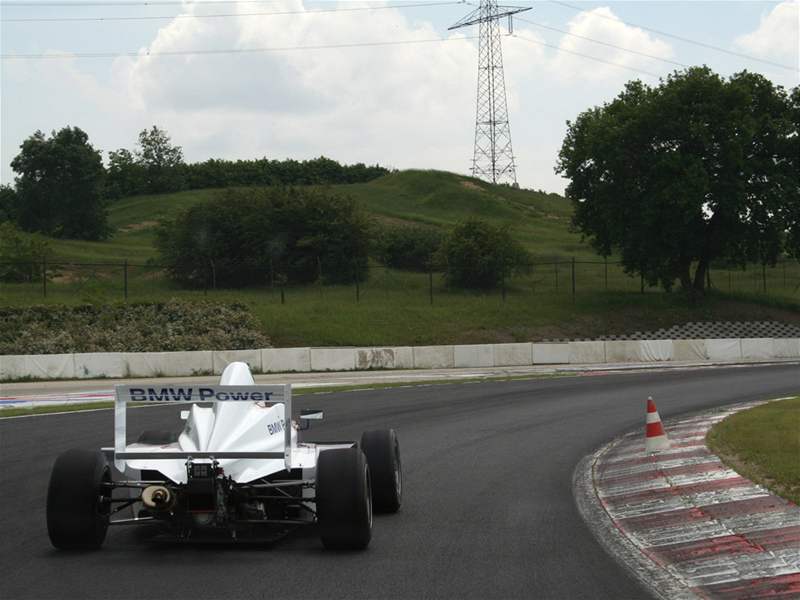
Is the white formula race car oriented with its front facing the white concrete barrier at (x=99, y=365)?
yes

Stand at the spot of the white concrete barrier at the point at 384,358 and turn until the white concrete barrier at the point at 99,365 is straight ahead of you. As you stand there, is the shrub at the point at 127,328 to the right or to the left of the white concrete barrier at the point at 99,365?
right

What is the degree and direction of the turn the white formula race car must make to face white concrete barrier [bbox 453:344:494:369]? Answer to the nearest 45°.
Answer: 0° — it already faces it

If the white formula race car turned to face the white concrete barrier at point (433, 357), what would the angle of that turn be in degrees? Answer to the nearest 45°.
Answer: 0° — it already faces it

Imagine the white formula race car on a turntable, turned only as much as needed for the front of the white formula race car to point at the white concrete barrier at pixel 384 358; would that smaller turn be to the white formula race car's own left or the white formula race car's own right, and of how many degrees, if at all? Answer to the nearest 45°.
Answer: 0° — it already faces it

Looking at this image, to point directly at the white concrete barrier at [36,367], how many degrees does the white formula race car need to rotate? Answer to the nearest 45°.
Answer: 0° — it already faces it

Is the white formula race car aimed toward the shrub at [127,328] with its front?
yes

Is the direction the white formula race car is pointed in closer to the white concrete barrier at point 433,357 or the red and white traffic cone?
the white concrete barrier

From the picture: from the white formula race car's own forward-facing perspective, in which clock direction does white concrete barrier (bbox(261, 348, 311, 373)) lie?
The white concrete barrier is roughly at 12 o'clock from the white formula race car.

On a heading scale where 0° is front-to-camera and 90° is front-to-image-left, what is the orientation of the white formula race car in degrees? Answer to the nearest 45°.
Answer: approximately 180°
